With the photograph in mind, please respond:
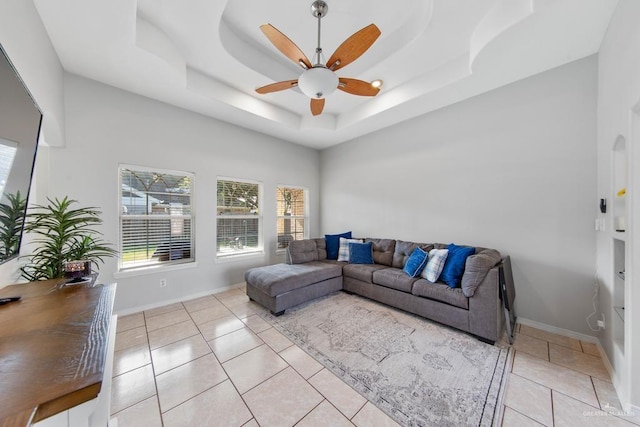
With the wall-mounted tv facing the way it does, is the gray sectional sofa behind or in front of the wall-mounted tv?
in front

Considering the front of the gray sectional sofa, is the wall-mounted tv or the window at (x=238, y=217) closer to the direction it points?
the wall-mounted tv

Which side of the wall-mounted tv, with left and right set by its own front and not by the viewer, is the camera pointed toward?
right

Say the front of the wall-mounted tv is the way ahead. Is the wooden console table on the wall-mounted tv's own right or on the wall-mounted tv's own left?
on the wall-mounted tv's own right

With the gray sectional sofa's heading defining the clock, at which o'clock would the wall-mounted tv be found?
The wall-mounted tv is roughly at 12 o'clock from the gray sectional sofa.

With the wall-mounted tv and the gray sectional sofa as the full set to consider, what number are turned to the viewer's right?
1

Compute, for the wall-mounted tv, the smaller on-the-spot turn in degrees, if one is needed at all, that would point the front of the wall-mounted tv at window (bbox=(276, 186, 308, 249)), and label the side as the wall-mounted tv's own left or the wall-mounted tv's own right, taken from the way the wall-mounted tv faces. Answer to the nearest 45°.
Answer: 0° — it already faces it
